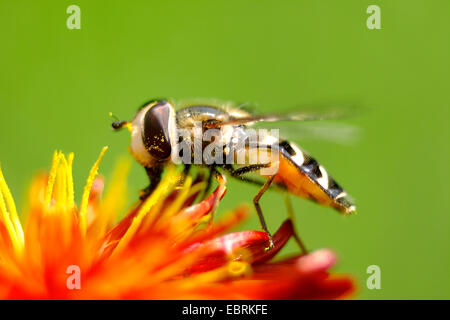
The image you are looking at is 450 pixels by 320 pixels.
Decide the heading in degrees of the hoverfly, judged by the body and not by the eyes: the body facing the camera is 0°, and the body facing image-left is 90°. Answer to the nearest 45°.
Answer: approximately 90°
